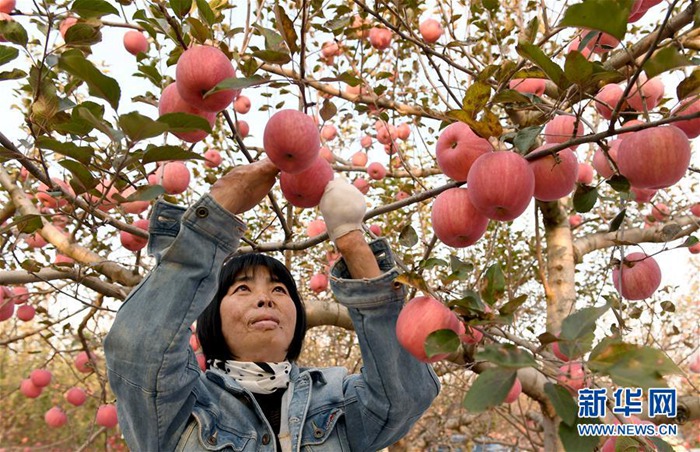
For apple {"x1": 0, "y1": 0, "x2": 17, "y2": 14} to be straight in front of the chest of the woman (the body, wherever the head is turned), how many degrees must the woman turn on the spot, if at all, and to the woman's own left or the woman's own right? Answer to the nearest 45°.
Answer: approximately 90° to the woman's own right

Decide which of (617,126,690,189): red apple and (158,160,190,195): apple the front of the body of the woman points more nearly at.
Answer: the red apple

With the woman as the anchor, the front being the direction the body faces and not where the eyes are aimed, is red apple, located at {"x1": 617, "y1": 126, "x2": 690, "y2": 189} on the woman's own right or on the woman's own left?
on the woman's own left

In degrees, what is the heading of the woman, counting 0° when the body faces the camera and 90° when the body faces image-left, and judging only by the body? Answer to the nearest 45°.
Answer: approximately 0°
